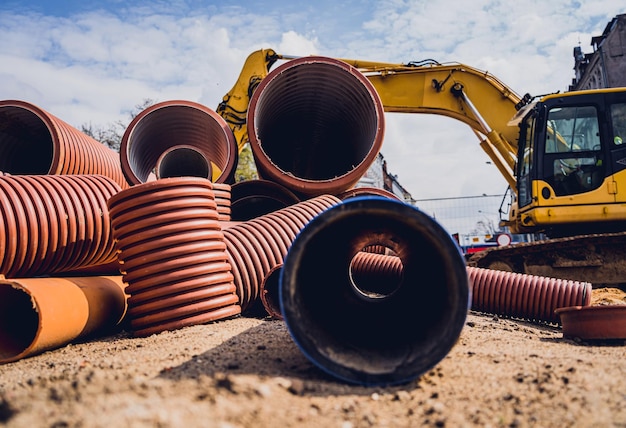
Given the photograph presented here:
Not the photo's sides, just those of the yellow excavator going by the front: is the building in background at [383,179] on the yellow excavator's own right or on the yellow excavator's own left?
on the yellow excavator's own right

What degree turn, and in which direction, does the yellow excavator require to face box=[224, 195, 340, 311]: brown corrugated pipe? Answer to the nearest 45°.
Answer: approximately 45° to its left

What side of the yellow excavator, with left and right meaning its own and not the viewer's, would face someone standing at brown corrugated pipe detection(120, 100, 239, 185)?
front

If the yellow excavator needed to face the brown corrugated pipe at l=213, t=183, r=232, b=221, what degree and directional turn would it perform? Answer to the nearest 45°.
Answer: approximately 45° to its left

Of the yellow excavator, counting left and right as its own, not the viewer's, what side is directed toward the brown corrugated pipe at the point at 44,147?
front

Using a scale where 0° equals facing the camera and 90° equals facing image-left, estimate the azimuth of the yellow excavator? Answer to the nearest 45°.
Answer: approximately 90°

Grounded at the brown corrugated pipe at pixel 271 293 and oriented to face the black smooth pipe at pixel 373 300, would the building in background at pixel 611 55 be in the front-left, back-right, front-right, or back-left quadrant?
back-left

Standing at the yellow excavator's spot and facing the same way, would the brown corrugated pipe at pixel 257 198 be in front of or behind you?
in front

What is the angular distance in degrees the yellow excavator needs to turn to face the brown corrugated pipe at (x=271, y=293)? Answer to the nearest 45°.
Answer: approximately 45° to its left
